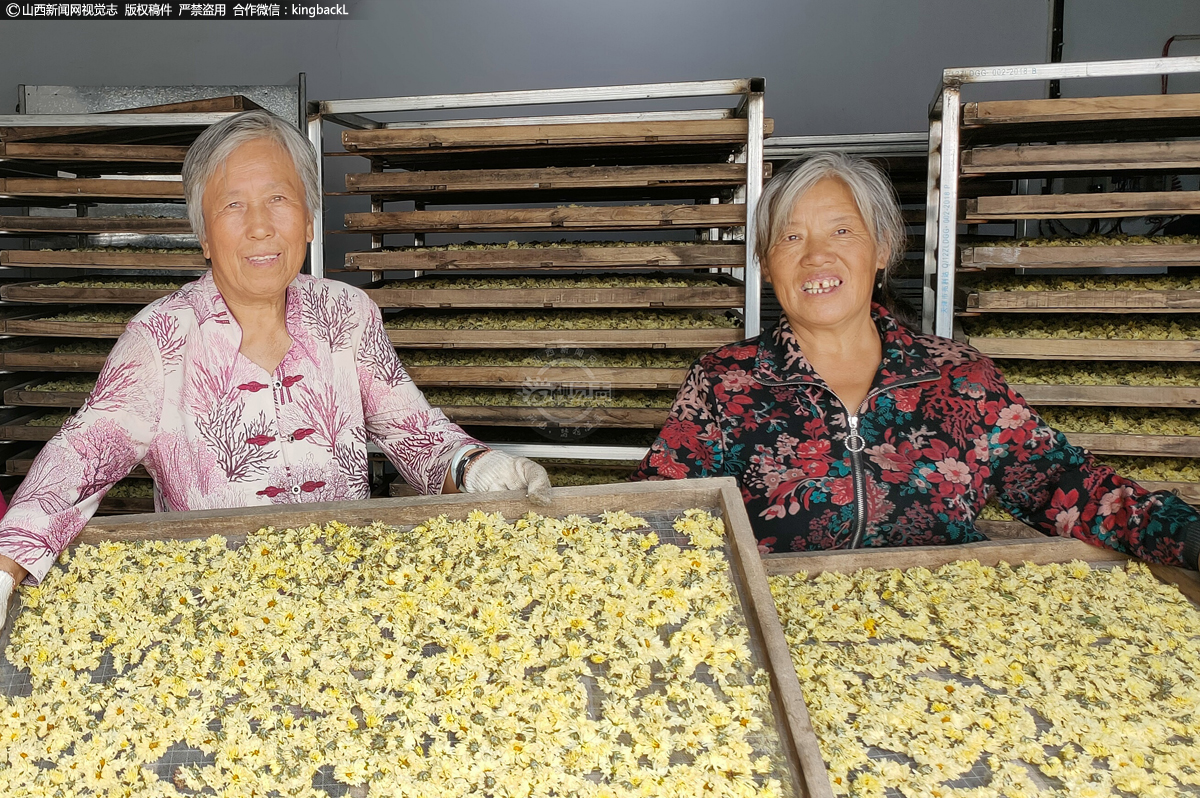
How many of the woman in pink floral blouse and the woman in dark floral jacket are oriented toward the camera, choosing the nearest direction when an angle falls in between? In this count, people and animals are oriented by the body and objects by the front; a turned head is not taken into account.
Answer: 2

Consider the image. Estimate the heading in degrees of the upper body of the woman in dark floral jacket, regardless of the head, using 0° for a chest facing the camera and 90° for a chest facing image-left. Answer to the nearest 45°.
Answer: approximately 0°

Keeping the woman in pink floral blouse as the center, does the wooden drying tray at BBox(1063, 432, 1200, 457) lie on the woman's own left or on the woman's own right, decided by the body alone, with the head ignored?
on the woman's own left

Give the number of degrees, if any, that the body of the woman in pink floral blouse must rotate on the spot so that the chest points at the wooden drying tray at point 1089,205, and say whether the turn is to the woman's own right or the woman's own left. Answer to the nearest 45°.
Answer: approximately 90° to the woman's own left

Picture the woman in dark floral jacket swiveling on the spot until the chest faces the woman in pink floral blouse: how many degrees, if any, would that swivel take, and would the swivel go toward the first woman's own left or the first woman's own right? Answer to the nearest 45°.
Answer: approximately 90° to the first woman's own right

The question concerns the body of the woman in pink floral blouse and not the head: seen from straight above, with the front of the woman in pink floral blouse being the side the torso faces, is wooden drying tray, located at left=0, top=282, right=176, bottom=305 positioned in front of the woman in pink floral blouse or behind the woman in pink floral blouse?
behind

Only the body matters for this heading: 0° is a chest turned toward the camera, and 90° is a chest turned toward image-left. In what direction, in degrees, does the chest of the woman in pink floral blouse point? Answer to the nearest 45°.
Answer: approximately 0°
